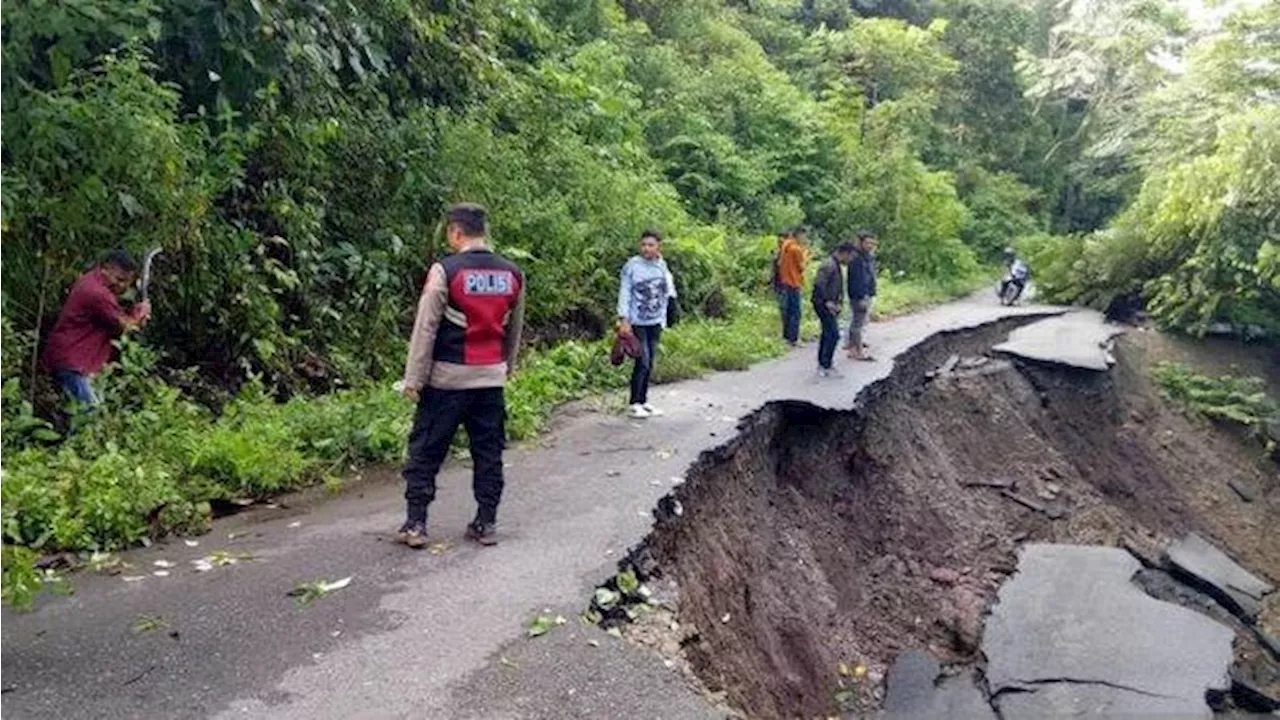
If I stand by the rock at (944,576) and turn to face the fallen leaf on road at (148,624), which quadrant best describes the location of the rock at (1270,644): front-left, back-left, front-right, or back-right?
back-left

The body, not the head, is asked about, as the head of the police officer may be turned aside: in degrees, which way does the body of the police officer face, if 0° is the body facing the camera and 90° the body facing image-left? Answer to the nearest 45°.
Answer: approximately 135°

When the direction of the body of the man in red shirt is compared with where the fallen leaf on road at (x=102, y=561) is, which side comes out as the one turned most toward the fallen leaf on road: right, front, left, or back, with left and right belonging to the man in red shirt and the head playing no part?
right

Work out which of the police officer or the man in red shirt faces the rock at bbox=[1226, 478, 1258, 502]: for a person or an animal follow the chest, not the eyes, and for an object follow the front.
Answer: the man in red shirt

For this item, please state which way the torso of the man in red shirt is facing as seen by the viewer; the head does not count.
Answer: to the viewer's right

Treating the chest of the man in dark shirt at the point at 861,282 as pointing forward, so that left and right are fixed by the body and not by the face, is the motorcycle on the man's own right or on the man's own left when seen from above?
on the man's own left

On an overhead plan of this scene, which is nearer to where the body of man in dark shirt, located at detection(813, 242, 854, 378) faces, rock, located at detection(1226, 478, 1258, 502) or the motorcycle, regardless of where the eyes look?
the rock
